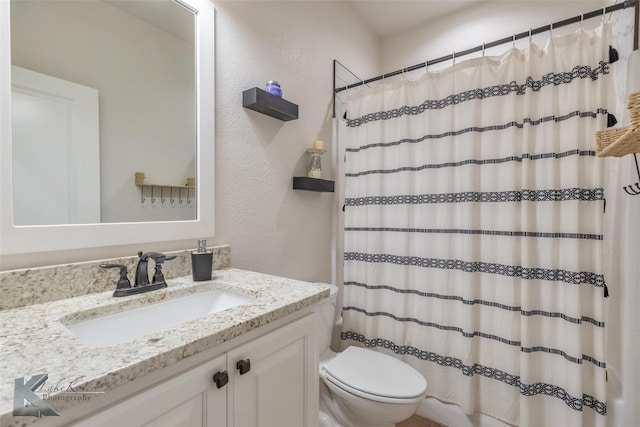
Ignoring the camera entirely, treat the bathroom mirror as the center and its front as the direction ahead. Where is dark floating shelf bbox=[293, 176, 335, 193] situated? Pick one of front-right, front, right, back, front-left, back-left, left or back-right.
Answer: front-left

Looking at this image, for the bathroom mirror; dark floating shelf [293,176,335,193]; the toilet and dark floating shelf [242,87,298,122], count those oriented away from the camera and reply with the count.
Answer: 0

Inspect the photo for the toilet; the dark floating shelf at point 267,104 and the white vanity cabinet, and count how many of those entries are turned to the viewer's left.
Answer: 0

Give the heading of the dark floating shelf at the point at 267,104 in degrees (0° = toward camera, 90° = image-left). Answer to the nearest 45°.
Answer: approximately 315°

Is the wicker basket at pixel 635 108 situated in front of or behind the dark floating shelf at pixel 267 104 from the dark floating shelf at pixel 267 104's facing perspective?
in front

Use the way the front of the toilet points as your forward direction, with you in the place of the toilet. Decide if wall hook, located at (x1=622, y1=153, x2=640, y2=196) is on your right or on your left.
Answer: on your left

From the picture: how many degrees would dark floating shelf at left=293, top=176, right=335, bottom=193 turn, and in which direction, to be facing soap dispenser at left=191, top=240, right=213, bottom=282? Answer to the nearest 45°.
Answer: approximately 90° to its right

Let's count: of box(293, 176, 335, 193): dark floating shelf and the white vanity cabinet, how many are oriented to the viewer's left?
0

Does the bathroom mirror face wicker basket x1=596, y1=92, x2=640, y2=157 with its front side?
yes

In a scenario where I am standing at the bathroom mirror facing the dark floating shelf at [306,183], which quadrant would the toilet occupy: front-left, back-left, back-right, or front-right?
front-right

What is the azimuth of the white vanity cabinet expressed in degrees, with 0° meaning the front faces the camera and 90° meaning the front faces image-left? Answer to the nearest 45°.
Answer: approximately 315°

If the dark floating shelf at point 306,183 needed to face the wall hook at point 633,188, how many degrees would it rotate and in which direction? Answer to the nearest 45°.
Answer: approximately 45° to its left
